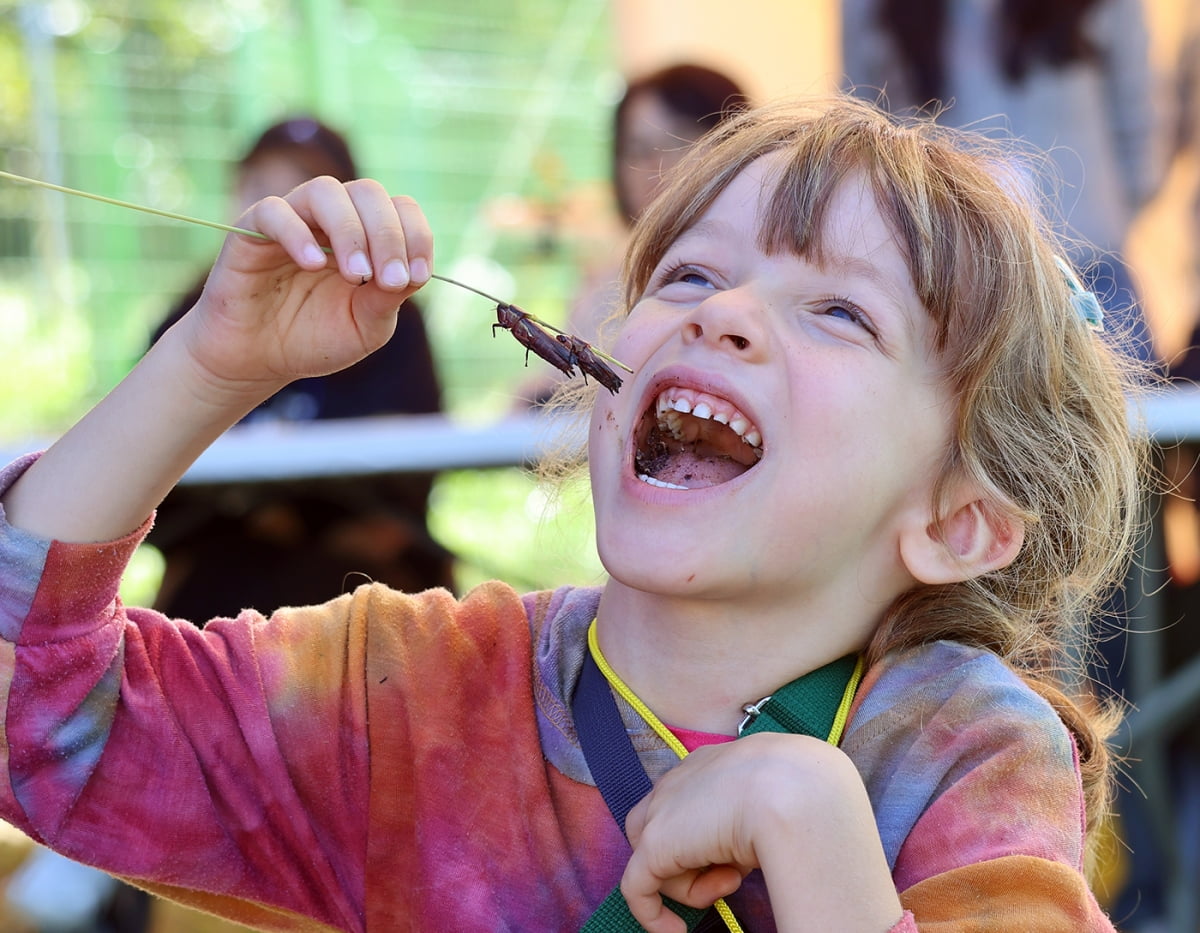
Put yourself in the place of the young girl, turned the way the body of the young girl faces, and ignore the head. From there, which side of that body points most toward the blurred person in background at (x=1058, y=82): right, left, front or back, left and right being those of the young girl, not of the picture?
back

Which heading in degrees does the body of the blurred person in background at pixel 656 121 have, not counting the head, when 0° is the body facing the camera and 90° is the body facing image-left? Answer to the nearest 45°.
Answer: approximately 45°

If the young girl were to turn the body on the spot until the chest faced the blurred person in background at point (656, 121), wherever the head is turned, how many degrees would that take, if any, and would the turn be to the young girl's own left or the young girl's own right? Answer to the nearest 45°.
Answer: approximately 135° to the young girl's own right

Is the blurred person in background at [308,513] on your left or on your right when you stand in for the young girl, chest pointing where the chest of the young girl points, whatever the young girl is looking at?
on your right

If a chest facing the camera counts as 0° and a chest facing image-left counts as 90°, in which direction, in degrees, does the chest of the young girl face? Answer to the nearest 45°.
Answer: approximately 45°
